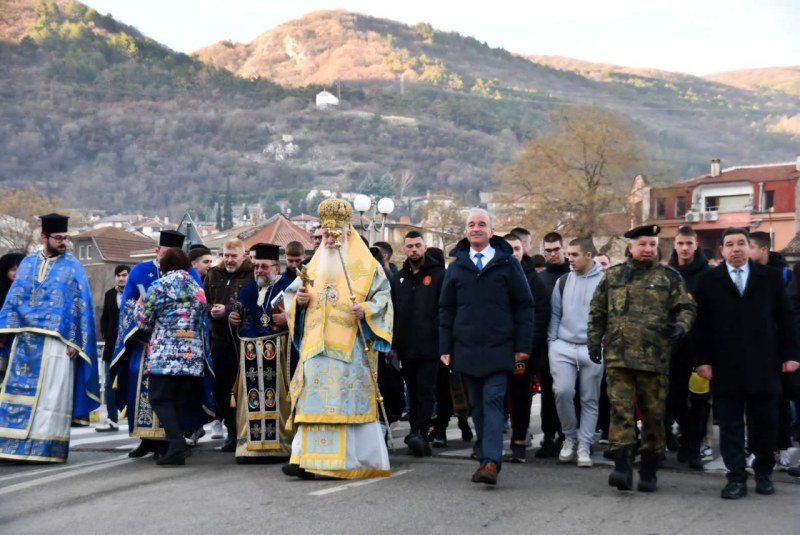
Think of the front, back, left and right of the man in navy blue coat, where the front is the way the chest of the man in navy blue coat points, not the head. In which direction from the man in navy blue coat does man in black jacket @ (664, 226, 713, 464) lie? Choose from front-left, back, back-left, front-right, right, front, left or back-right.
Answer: back-left

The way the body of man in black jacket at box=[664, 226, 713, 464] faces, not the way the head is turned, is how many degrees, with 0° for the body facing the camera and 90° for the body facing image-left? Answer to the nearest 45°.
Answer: approximately 0°

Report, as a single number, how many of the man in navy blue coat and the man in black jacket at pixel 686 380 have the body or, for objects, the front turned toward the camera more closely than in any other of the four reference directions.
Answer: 2

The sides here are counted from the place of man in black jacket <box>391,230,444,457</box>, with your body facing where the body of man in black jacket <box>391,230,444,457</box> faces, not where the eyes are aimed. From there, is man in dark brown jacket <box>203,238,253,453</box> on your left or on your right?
on your right

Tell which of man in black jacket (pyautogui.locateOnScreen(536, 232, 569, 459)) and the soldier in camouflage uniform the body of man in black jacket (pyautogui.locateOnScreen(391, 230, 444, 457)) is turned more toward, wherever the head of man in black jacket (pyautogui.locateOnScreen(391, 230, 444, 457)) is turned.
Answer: the soldier in camouflage uniform

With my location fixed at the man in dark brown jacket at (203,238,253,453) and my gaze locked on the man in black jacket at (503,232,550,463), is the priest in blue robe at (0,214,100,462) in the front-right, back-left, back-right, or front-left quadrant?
back-right

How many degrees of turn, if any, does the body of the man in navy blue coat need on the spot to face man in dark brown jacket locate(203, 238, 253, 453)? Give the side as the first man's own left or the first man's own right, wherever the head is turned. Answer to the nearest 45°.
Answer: approximately 135° to the first man's own right

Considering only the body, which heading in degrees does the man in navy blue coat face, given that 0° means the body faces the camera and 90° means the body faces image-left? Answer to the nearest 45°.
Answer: approximately 0°
